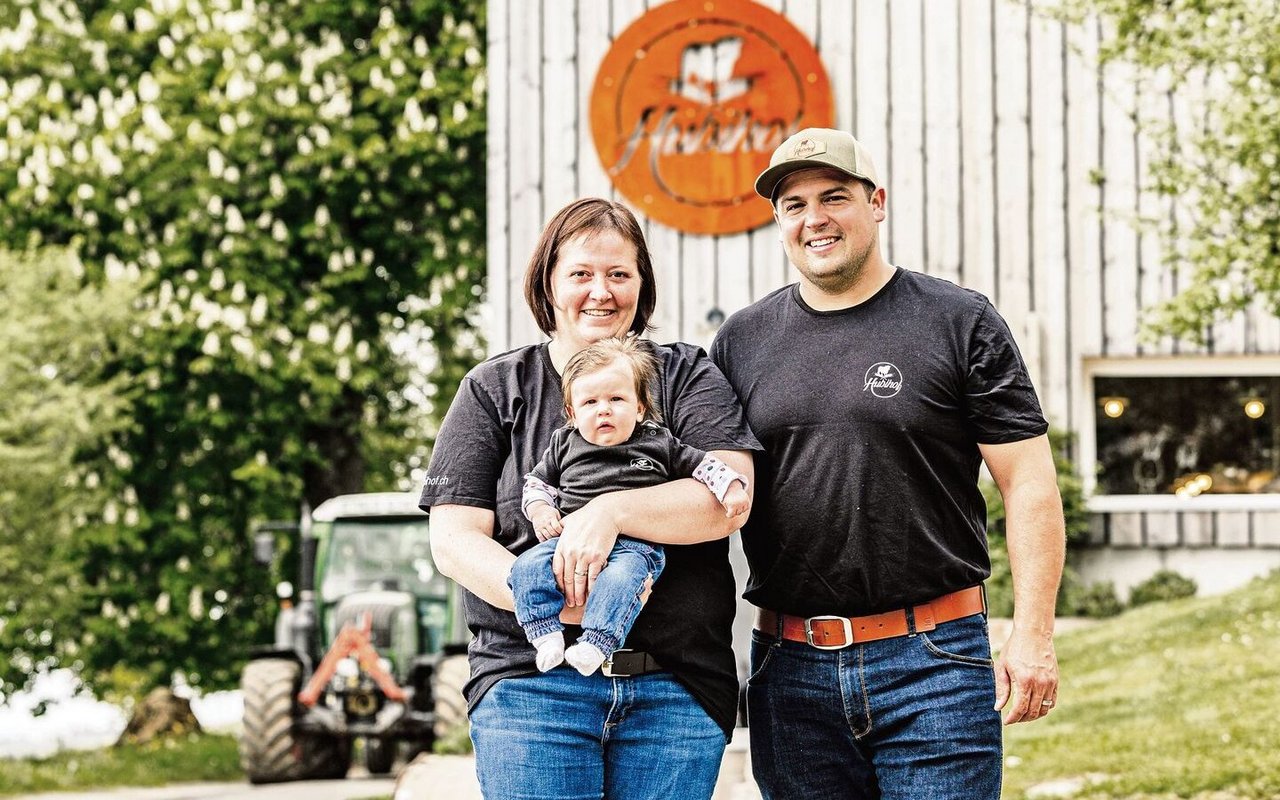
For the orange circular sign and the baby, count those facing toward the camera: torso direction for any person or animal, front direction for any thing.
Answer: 2

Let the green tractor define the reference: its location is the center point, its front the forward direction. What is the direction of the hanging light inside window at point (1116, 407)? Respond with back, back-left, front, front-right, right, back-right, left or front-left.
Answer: left

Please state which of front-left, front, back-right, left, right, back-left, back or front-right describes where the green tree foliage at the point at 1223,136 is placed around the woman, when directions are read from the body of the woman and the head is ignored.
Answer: back-left

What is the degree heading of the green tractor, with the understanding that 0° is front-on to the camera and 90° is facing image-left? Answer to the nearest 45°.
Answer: approximately 0°

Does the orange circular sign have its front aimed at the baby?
yes

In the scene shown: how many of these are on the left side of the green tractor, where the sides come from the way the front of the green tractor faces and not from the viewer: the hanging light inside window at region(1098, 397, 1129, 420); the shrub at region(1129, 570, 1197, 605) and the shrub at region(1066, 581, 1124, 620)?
3

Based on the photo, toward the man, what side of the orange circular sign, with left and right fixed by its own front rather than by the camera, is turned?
front

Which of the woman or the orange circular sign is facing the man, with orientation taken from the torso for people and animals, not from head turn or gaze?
the orange circular sign

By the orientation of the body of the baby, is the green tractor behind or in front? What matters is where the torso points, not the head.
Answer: behind

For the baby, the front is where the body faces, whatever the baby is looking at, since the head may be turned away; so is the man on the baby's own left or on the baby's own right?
on the baby's own left
